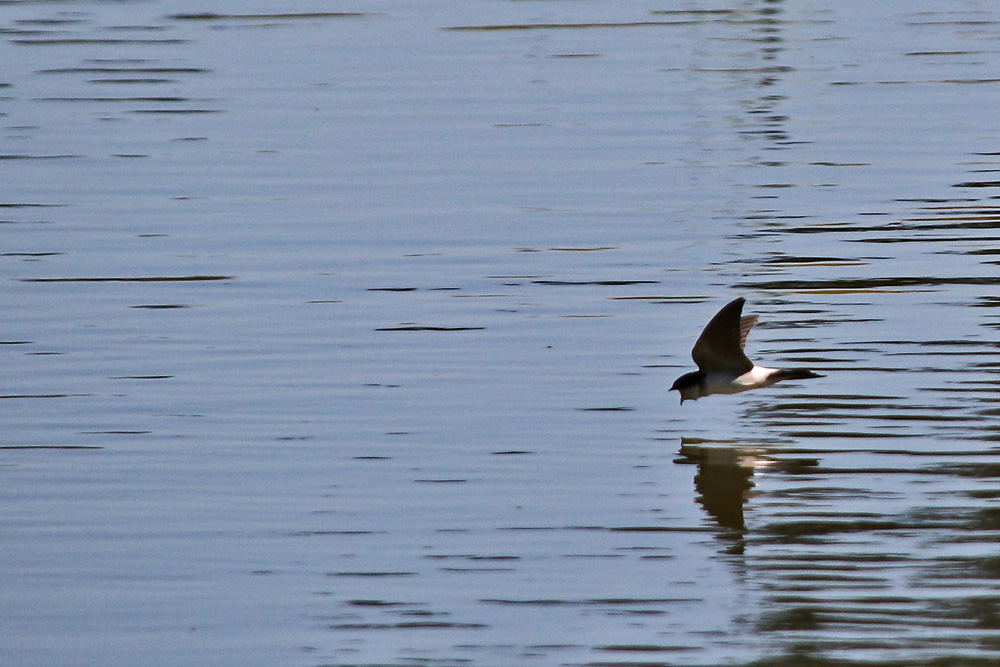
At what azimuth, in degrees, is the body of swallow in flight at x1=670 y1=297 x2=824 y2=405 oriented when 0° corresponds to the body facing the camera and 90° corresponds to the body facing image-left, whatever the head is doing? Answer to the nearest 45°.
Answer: approximately 90°
